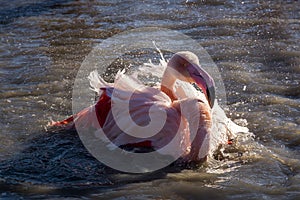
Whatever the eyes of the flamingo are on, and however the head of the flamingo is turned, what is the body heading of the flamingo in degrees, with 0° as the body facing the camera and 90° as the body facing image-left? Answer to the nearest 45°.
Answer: approximately 270°
